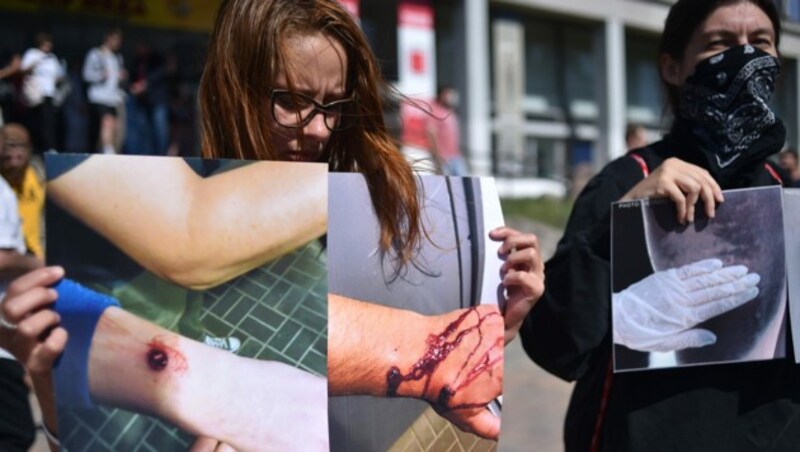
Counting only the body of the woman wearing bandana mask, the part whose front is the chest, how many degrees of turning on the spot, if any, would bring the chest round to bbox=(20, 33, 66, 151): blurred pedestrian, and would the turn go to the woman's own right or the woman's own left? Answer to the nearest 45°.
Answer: approximately 180°

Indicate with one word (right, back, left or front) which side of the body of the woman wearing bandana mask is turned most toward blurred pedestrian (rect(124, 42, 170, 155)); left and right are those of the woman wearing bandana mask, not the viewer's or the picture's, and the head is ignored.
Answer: back

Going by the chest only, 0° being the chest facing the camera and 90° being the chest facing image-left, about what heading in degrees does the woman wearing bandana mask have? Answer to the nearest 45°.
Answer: approximately 315°

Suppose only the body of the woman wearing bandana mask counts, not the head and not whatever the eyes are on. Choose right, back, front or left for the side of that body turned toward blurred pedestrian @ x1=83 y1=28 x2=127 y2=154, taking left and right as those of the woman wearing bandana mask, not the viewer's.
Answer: back

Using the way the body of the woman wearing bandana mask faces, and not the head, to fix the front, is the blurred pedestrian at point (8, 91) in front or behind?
behind

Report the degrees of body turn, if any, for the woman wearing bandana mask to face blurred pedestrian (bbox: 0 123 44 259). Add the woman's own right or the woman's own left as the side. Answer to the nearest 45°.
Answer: approximately 180°

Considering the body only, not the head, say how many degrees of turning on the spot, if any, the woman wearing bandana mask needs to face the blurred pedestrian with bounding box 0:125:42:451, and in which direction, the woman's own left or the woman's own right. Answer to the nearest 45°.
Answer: approximately 135° to the woman's own right

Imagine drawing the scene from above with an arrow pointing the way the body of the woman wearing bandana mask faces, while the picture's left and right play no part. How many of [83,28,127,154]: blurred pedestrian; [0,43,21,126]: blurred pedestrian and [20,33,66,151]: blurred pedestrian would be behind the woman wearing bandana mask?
3
